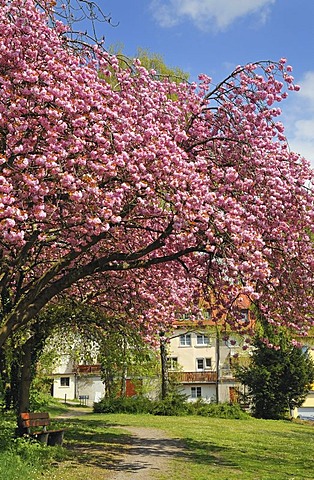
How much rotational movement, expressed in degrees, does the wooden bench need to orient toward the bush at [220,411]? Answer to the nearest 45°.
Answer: approximately 90° to its left

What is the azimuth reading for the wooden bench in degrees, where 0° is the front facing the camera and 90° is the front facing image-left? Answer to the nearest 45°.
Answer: approximately 315°

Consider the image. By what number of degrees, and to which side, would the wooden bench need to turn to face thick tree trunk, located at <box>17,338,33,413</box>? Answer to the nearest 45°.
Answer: approximately 135° to its left

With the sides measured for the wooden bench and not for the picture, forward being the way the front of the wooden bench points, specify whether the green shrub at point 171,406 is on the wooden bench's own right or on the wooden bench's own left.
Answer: on the wooden bench's own left

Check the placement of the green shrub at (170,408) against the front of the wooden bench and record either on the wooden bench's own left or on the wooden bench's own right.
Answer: on the wooden bench's own left

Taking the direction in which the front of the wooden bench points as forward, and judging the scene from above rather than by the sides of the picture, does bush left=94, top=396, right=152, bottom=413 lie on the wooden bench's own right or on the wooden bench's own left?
on the wooden bench's own left

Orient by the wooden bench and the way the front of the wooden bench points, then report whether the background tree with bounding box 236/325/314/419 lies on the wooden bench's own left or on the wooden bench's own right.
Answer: on the wooden bench's own left

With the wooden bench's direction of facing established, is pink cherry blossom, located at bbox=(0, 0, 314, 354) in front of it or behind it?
in front
